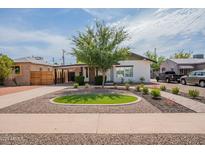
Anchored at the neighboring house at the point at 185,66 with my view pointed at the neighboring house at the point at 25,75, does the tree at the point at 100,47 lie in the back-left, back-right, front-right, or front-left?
front-left

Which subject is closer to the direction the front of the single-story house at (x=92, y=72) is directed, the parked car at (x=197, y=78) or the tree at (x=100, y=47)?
the tree

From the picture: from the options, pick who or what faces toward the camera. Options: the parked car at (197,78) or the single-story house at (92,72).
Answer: the single-story house

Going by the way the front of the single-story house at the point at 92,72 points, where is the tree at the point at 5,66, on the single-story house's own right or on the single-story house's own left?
on the single-story house's own right

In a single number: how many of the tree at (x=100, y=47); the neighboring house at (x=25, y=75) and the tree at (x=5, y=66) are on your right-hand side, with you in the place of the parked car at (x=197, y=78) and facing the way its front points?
0

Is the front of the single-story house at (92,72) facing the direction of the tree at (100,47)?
yes

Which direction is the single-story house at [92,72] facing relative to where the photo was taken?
toward the camera

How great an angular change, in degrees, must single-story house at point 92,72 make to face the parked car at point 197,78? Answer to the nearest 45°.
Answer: approximately 45° to its left

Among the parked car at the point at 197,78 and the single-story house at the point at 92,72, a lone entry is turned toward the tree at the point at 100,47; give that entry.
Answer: the single-story house

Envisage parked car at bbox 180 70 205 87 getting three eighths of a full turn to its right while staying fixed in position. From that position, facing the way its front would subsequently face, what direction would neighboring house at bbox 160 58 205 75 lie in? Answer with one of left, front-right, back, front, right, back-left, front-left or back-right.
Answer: left
